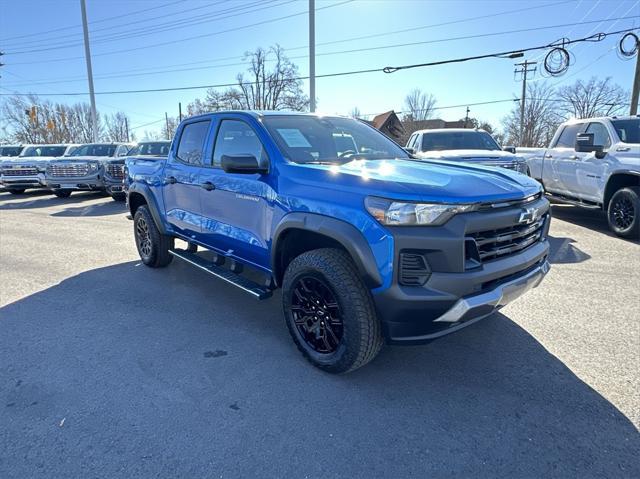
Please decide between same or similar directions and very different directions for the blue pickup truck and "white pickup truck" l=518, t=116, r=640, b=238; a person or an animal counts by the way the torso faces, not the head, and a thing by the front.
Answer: same or similar directions

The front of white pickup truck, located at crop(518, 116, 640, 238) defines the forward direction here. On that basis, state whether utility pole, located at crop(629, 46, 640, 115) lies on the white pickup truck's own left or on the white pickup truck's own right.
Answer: on the white pickup truck's own left

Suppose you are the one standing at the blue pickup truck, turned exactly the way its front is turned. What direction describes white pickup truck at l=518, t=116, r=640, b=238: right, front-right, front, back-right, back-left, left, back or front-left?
left

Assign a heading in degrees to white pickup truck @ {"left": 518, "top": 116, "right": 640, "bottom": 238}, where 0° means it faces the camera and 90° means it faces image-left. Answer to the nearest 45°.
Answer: approximately 315°

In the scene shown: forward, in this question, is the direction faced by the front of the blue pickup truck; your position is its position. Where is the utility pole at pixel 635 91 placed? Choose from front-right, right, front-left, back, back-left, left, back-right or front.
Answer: left

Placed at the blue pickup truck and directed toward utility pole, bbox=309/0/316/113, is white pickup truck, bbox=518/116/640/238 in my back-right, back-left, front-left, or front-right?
front-right

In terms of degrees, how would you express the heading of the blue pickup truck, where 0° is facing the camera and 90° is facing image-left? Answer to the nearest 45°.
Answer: approximately 315°

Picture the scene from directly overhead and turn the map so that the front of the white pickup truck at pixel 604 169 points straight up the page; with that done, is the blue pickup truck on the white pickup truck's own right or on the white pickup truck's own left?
on the white pickup truck's own right

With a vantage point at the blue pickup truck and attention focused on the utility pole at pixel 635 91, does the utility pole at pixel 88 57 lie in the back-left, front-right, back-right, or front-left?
front-left

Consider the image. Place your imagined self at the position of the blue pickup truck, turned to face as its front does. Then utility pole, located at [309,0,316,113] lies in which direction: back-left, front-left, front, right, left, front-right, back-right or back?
back-left

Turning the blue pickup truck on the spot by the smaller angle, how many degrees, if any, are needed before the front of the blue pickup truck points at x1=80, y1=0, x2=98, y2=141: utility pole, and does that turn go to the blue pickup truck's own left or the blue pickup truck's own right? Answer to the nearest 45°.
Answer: approximately 180°

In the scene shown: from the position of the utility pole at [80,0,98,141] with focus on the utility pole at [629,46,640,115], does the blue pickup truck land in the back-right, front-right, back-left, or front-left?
front-right

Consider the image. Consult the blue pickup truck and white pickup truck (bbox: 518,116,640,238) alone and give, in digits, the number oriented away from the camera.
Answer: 0
